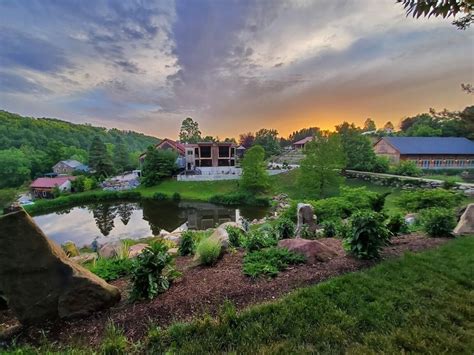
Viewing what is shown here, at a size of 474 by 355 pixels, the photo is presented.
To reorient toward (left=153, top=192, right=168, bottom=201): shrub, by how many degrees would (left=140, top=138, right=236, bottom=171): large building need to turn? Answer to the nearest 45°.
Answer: approximately 45° to its right

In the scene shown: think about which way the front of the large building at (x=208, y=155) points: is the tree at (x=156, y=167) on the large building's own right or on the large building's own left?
on the large building's own right

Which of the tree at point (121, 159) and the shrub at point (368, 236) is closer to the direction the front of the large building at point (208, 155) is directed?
the shrub

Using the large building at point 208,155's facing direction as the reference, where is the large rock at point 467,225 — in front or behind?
in front

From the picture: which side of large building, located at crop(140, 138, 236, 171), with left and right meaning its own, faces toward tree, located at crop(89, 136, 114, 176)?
right

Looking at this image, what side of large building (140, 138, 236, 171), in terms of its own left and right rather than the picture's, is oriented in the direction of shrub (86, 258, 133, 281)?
front

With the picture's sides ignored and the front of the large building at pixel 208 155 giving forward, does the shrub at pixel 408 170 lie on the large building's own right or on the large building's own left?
on the large building's own left

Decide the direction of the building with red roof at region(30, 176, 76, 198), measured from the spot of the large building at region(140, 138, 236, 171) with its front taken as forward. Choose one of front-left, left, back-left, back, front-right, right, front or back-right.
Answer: right

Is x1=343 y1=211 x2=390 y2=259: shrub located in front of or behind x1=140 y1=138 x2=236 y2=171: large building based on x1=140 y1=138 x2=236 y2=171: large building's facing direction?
in front

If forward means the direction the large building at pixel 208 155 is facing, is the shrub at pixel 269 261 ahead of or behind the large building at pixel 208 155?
ahead

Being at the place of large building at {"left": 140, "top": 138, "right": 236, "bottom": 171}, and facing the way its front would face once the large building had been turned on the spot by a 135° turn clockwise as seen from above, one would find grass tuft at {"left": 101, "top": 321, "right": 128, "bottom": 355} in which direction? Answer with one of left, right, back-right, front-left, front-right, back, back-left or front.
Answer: back-left

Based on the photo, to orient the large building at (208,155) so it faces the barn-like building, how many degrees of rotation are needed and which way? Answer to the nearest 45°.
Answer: approximately 90° to its left

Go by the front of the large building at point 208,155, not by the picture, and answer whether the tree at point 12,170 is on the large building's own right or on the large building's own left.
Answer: on the large building's own right

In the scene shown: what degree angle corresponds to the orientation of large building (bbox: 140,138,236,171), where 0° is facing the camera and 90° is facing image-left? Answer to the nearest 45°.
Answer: approximately 0°

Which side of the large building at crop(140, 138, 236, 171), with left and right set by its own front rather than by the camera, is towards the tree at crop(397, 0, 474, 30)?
front
